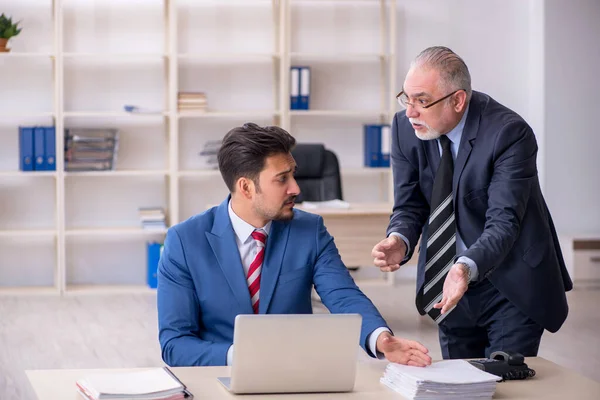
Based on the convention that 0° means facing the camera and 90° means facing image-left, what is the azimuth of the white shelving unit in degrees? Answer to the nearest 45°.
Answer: approximately 0°

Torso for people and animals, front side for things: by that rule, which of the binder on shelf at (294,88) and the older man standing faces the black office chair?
the binder on shelf

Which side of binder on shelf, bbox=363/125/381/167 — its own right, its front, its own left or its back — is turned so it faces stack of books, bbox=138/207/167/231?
right

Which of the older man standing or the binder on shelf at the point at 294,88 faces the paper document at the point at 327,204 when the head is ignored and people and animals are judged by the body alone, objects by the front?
the binder on shelf

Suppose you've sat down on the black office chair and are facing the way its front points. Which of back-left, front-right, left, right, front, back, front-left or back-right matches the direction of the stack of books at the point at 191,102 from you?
back-right

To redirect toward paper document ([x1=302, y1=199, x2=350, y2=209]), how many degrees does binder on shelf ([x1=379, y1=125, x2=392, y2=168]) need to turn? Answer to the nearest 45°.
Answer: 0° — it already faces it

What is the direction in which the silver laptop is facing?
away from the camera

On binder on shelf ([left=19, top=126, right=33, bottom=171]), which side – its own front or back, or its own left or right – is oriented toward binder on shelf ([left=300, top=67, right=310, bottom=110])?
left

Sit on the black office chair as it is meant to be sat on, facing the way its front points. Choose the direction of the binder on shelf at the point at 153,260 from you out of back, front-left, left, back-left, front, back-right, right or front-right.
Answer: back-right

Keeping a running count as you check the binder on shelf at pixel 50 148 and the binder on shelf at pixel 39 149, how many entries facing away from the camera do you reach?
0
